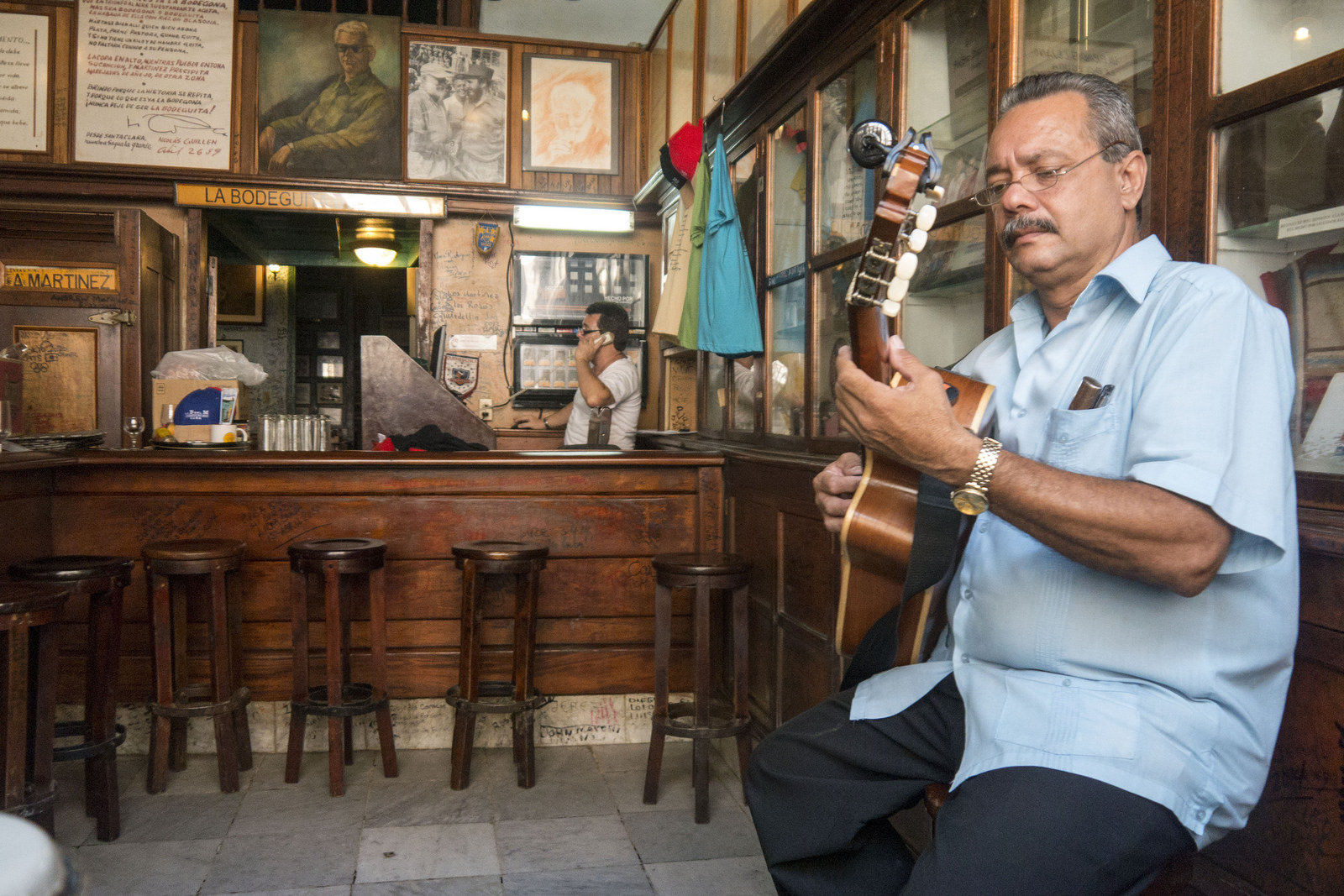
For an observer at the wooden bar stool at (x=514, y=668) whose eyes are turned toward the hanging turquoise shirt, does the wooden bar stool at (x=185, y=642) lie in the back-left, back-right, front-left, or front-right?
back-left

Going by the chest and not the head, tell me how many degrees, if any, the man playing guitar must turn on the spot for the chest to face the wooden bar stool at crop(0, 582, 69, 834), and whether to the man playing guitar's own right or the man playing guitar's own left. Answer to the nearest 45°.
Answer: approximately 45° to the man playing guitar's own right

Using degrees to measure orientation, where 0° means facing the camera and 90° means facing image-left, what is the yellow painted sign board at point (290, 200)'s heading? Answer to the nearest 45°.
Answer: approximately 0°

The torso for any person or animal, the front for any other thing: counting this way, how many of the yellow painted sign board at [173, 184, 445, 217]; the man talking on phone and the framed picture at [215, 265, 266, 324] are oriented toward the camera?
2

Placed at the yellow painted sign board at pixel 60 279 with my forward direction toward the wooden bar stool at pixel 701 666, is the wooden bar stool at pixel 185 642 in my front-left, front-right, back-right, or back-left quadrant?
front-right

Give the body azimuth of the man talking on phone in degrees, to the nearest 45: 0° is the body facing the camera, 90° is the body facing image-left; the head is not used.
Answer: approximately 90°

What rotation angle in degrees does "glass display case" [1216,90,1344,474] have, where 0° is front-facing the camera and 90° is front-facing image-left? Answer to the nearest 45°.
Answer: approximately 45°

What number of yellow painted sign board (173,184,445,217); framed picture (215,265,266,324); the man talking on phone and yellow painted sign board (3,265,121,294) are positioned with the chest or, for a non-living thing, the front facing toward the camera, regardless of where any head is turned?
3

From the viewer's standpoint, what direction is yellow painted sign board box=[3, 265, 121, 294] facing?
toward the camera

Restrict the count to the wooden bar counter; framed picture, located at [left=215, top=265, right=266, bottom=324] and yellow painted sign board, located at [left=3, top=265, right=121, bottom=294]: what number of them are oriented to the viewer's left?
0

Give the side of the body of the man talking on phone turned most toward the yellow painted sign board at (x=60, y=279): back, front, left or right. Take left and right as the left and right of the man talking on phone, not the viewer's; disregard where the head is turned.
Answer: front

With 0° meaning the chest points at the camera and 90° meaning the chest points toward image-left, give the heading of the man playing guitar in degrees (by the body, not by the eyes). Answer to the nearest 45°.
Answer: approximately 45°

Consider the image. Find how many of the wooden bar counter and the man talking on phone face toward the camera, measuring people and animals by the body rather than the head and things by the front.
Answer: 1

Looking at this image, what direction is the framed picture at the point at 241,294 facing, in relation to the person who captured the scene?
facing the viewer

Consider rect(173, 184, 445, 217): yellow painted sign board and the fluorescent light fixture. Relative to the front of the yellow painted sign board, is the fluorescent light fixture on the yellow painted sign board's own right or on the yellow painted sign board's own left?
on the yellow painted sign board's own left
